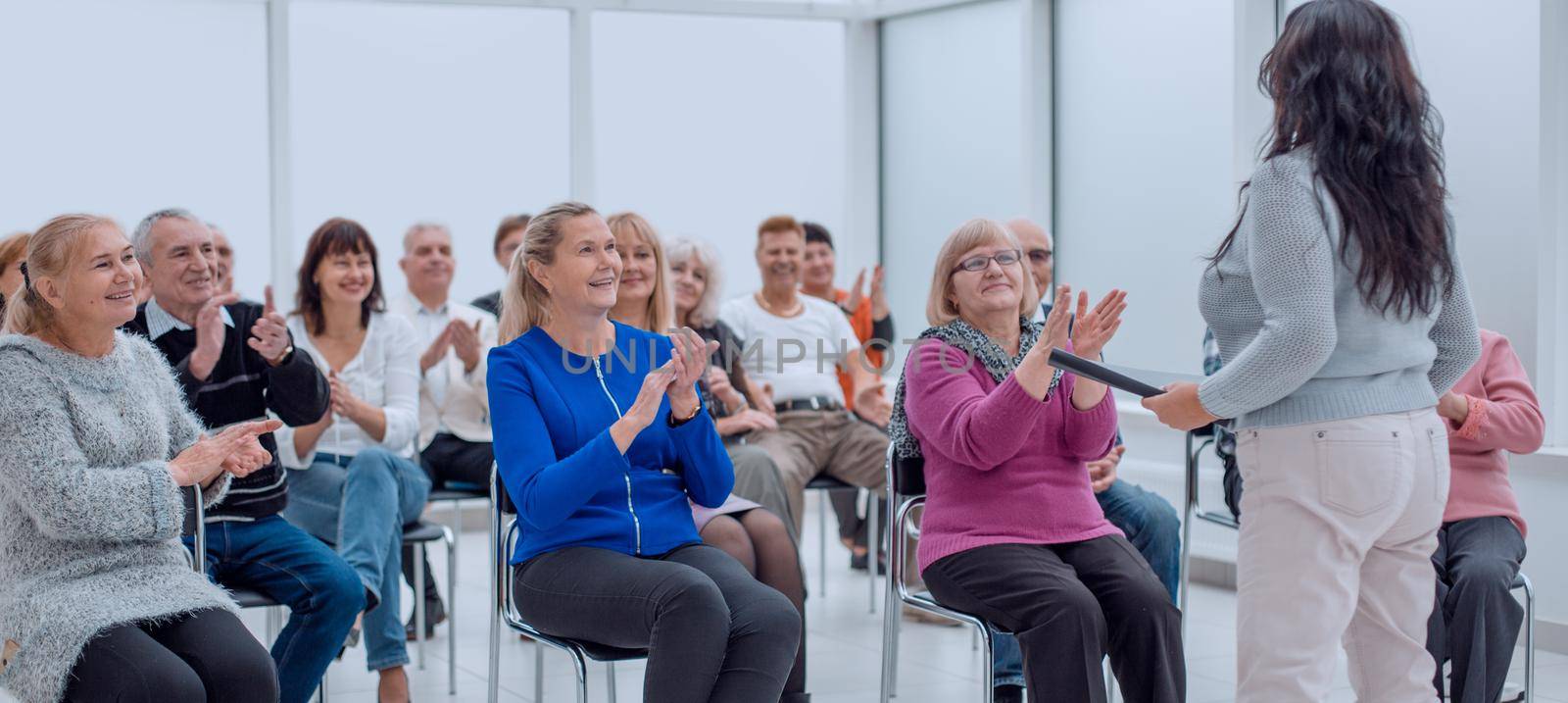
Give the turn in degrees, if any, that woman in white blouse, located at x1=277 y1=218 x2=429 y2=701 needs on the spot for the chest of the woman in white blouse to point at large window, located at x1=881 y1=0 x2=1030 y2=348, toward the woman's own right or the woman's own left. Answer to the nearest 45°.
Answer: approximately 135° to the woman's own left

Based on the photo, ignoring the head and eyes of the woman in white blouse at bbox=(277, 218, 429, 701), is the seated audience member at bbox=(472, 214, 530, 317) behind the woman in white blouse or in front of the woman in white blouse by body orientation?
behind

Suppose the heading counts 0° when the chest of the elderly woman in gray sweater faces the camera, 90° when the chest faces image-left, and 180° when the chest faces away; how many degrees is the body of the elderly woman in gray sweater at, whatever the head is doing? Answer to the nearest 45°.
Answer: approximately 315°

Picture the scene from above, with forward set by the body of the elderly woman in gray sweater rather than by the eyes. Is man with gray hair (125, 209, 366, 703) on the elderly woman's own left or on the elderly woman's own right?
on the elderly woman's own left

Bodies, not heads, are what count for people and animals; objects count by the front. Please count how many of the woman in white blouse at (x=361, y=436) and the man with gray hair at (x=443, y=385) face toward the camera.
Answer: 2

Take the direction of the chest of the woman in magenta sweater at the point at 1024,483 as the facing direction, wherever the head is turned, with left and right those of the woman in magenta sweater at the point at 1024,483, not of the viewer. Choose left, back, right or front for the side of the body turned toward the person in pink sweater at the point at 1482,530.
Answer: left

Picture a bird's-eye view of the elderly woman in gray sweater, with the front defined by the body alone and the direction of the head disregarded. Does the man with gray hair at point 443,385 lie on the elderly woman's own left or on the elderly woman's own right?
on the elderly woman's own left

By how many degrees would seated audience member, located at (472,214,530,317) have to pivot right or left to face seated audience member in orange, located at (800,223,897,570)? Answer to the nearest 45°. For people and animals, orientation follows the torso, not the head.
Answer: approximately 45° to their left

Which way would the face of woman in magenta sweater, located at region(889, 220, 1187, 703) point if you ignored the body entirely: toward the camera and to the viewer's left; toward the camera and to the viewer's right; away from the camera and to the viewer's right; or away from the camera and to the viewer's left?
toward the camera and to the viewer's right

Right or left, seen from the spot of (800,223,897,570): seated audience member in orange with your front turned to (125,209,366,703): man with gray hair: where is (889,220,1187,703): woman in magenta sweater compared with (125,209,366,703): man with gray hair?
left

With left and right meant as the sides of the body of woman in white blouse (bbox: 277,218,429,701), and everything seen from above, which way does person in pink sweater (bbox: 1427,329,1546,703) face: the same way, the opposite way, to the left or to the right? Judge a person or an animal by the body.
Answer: to the right

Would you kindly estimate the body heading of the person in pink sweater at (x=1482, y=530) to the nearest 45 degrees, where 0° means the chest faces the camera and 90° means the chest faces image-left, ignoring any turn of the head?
approximately 45°
